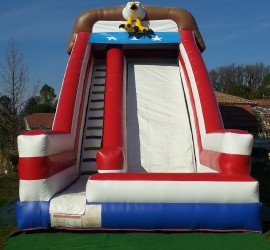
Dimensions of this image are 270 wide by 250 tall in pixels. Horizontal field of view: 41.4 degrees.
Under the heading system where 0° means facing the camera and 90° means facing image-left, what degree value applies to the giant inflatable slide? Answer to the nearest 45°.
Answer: approximately 0°

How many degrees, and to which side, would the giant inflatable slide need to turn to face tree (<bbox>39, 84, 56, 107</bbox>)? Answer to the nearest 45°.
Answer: approximately 180°

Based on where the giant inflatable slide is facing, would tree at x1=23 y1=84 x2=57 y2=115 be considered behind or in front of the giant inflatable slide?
behind

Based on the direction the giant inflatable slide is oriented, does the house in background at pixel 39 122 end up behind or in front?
behind
